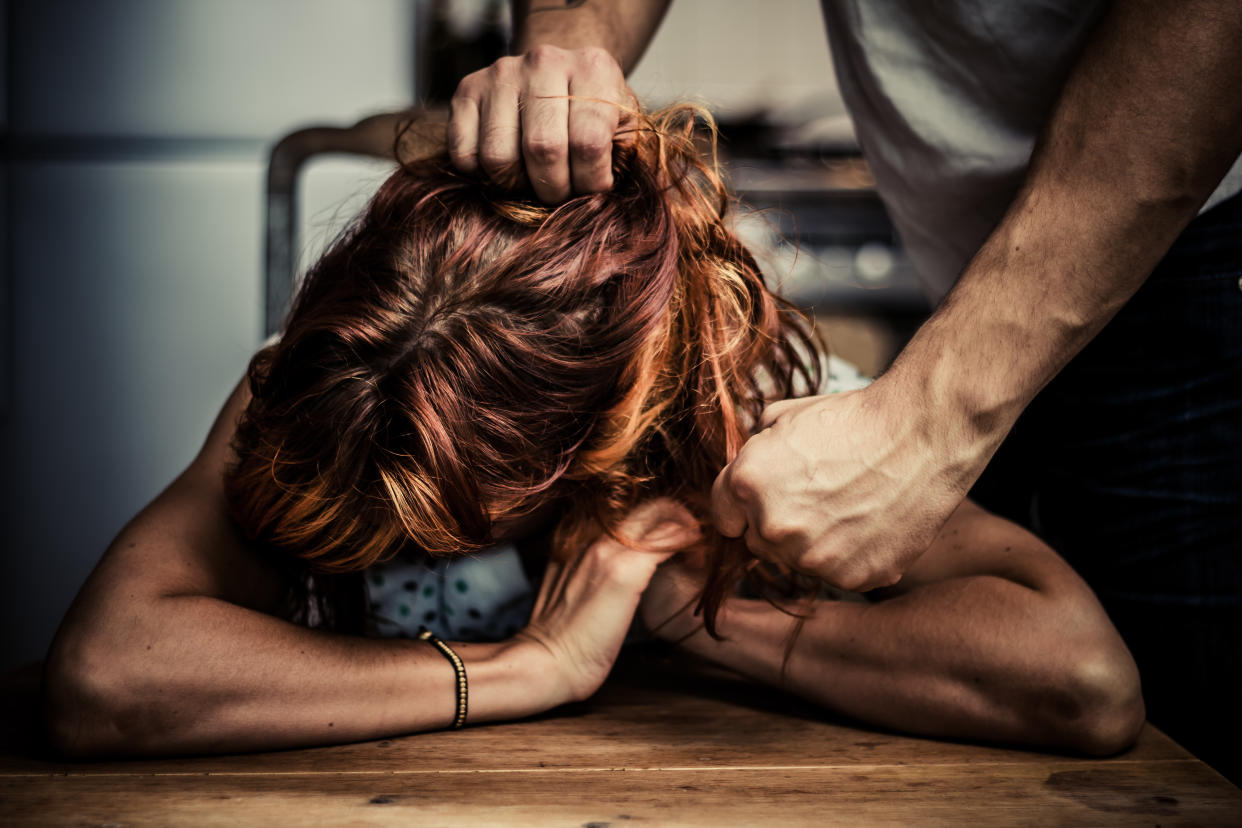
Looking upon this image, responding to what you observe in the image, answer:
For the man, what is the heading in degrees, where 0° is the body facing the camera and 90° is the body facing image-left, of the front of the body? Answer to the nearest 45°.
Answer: approximately 45°

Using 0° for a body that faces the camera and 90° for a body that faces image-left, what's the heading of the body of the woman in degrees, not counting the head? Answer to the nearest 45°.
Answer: approximately 0°
